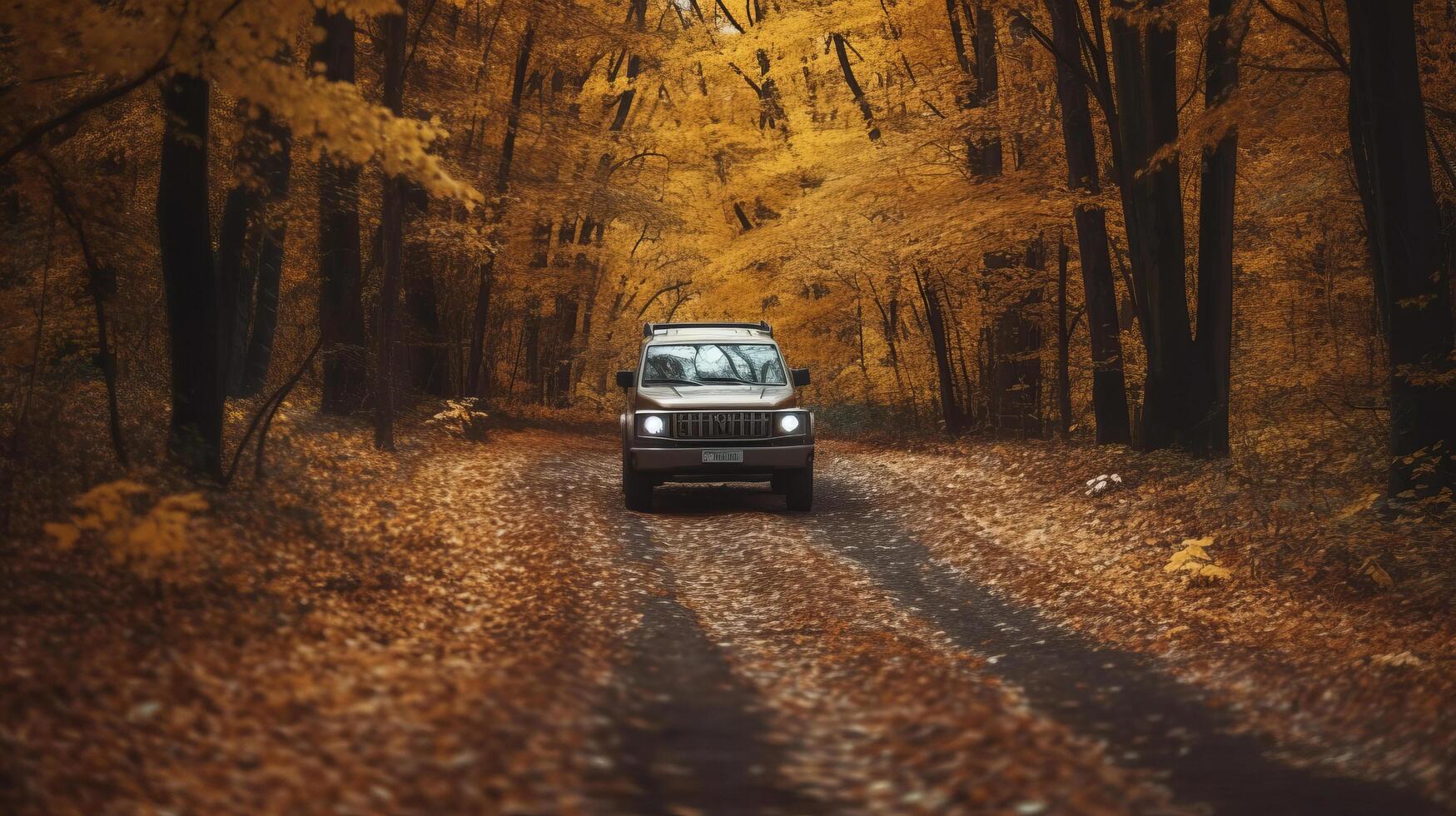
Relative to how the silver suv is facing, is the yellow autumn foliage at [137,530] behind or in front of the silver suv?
in front

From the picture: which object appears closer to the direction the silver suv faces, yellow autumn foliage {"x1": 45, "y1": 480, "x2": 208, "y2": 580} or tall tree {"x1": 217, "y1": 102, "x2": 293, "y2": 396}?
the yellow autumn foliage

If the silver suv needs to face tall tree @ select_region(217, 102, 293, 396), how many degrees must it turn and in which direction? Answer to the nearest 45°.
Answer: approximately 90° to its right

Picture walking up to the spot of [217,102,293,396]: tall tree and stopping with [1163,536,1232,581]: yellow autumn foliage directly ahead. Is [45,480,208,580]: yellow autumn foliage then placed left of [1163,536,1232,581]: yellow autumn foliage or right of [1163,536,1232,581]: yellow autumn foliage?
right

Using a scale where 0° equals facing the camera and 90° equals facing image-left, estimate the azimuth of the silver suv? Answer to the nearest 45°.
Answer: approximately 0°

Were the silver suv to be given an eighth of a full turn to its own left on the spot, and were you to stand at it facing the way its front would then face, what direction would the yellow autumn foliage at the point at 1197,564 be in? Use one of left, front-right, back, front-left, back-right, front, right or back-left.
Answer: front
